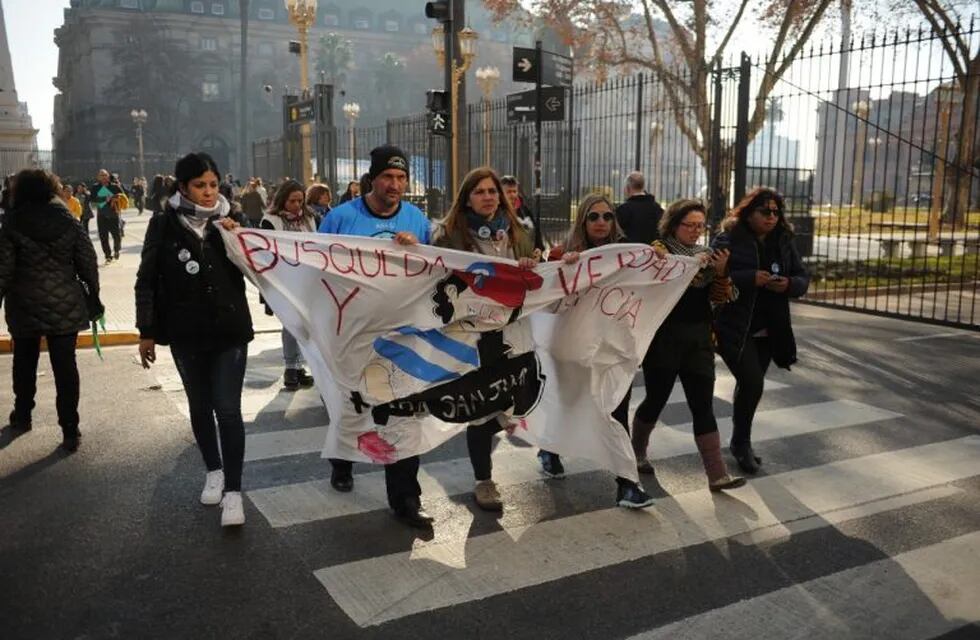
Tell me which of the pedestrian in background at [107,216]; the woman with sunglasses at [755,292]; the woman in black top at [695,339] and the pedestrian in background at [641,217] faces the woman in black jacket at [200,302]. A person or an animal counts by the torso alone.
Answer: the pedestrian in background at [107,216]

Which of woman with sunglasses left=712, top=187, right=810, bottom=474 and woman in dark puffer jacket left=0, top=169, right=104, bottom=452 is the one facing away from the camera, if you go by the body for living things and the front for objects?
the woman in dark puffer jacket

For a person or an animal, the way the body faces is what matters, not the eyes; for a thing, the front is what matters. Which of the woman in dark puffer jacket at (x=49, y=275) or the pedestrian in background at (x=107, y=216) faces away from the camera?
the woman in dark puffer jacket

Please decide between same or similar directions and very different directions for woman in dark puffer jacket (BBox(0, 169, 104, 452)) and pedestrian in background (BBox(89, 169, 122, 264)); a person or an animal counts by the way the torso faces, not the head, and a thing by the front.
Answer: very different directions

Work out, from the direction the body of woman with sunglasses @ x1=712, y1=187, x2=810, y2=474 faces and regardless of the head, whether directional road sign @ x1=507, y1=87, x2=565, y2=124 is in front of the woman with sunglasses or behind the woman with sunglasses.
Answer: behind

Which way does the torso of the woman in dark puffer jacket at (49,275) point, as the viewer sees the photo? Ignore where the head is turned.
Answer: away from the camera

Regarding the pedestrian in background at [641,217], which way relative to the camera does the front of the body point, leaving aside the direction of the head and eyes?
away from the camera

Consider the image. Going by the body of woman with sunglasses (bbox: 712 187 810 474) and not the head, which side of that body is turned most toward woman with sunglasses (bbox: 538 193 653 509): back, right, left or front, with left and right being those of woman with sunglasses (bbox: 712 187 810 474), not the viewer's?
right

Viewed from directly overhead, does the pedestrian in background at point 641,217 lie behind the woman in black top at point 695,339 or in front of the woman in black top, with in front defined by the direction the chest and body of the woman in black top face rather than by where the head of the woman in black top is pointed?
behind

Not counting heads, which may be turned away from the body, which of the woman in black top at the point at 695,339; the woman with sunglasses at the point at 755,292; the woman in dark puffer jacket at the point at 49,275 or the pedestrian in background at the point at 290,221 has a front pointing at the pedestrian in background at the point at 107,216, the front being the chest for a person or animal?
the woman in dark puffer jacket

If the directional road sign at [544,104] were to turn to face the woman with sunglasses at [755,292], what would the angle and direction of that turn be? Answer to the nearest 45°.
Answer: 0° — it already faces them

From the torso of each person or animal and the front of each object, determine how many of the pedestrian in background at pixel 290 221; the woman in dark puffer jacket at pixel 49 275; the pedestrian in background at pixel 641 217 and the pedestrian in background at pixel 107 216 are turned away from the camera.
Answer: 2

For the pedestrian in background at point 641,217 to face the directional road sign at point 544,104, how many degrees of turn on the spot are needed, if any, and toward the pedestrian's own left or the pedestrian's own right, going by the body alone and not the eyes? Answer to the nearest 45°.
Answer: approximately 45° to the pedestrian's own left

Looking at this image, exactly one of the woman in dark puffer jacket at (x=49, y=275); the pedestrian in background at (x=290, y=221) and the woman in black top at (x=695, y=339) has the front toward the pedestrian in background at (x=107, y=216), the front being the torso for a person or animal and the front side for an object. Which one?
the woman in dark puffer jacket
